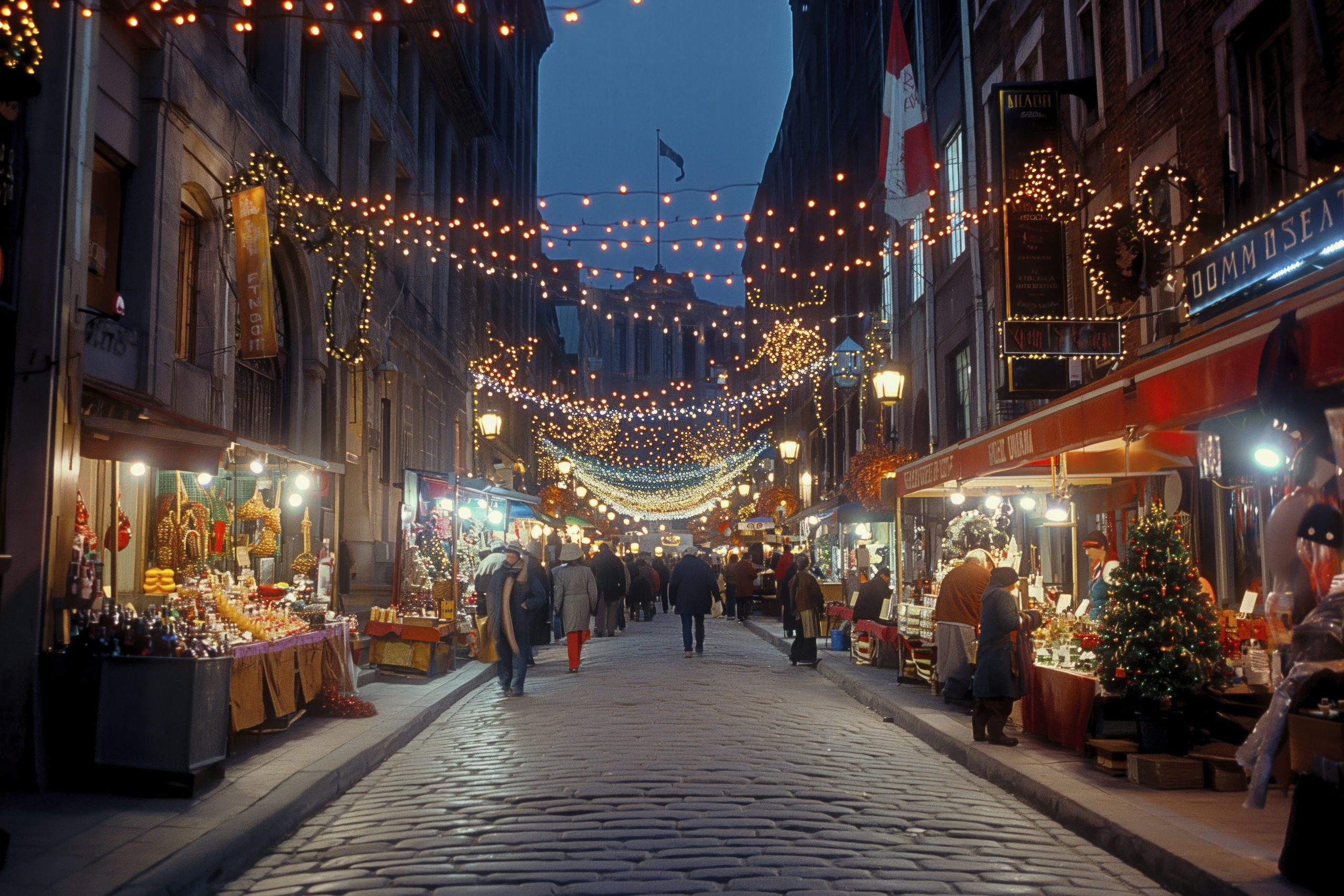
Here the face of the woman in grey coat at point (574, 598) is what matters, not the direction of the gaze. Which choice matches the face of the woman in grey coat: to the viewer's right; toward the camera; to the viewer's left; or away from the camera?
away from the camera

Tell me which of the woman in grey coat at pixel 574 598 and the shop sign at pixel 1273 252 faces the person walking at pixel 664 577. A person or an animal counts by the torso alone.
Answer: the woman in grey coat

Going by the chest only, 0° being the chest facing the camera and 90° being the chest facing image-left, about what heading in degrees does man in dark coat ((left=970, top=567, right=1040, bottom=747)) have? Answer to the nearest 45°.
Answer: approximately 270°

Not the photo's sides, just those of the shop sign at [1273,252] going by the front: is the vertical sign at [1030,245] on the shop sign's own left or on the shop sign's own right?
on the shop sign's own right

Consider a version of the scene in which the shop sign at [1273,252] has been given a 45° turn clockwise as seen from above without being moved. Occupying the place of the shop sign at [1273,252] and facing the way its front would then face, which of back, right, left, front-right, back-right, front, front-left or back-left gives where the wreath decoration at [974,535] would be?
front-right

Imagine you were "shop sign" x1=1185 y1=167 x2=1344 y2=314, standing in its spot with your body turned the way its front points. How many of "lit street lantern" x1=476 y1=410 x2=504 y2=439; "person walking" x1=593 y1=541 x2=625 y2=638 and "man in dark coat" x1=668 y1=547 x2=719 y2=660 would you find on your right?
3

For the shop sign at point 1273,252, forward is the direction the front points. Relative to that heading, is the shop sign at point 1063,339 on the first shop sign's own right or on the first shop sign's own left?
on the first shop sign's own right

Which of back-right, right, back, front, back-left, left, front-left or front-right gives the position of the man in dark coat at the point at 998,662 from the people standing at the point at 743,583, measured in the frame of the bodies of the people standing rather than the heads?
back

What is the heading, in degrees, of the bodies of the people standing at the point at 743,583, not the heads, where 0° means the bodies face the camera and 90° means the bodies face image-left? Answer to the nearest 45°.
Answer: approximately 180°
